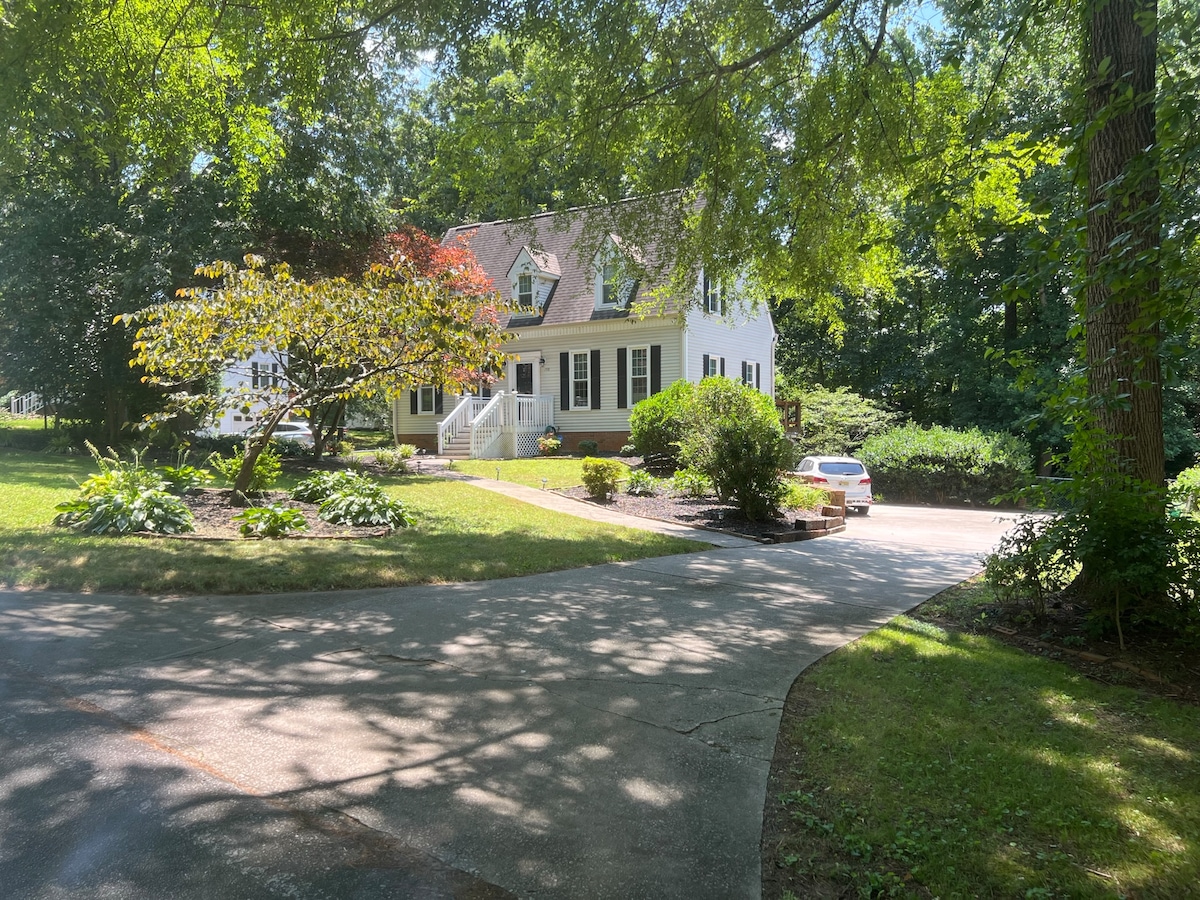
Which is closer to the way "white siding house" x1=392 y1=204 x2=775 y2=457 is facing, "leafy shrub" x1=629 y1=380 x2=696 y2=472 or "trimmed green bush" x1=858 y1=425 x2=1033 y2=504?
the leafy shrub

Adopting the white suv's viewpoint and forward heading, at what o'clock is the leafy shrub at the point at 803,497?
The leafy shrub is roughly at 8 o'clock from the white suv.

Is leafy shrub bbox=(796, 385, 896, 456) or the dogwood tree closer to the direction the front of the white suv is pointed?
the leafy shrub

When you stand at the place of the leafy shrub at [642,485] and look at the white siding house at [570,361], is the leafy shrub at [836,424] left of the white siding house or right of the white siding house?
right

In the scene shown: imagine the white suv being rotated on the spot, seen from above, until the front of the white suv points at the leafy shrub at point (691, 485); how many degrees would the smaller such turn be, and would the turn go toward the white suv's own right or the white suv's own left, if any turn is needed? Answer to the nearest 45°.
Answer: approximately 90° to the white suv's own left

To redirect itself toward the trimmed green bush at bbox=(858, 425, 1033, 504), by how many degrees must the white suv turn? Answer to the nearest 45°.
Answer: approximately 90° to its right

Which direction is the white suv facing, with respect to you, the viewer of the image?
facing away from the viewer and to the left of the viewer

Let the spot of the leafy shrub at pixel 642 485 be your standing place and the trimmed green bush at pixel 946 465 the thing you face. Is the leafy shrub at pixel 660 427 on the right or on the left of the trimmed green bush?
left

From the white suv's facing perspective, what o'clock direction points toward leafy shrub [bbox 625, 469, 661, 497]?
The leafy shrub is roughly at 9 o'clock from the white suv.
